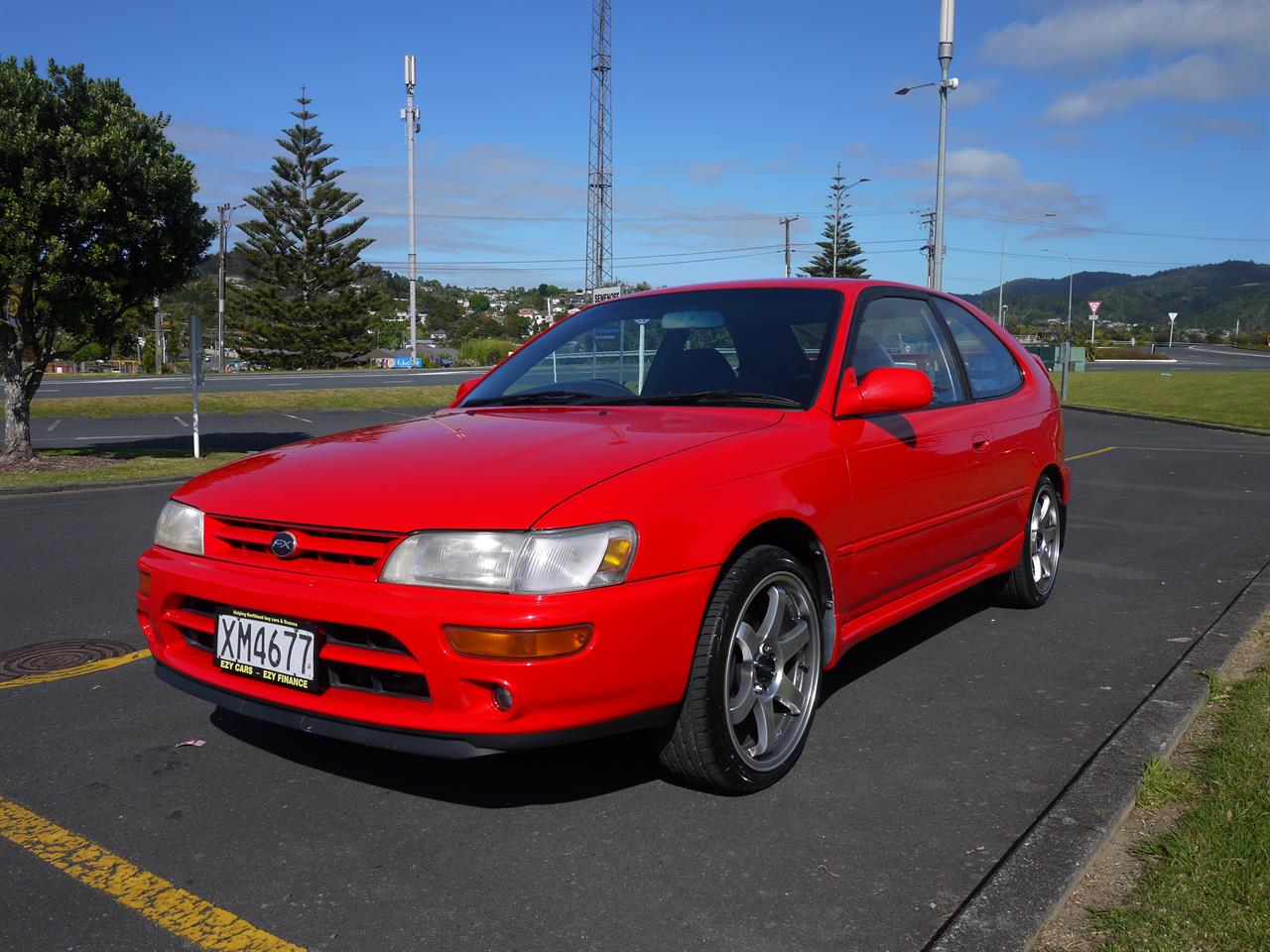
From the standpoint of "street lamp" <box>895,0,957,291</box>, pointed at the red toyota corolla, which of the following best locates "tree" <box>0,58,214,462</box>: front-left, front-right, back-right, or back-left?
front-right

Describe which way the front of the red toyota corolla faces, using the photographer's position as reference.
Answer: facing the viewer and to the left of the viewer

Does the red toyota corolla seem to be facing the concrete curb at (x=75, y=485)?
no

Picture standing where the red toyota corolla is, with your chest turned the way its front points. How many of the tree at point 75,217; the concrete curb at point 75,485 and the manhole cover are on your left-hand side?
0

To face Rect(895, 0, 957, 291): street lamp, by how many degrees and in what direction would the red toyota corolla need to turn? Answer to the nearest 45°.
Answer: approximately 135° to its right

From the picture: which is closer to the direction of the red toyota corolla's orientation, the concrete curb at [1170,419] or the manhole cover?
the manhole cover

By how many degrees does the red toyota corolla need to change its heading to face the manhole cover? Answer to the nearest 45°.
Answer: approximately 90° to its right

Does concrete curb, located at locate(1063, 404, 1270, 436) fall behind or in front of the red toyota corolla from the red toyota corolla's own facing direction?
behind

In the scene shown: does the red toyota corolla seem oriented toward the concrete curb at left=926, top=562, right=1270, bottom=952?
no
